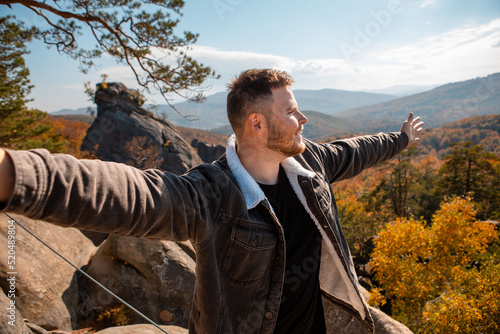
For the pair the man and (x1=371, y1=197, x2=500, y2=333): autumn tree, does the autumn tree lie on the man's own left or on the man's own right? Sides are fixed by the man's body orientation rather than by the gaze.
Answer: on the man's own left

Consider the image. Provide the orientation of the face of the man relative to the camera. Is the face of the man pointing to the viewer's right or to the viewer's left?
to the viewer's right

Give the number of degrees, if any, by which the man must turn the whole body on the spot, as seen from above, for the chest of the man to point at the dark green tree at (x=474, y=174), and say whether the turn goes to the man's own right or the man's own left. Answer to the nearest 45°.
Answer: approximately 90° to the man's own left

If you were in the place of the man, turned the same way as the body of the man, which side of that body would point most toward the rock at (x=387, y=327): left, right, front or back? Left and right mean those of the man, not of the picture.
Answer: left

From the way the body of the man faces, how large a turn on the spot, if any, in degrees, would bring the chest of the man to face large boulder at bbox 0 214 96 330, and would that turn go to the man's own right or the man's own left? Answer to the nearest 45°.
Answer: approximately 180°

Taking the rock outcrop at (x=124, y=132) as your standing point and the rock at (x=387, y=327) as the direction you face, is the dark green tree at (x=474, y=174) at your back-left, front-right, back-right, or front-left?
front-left
